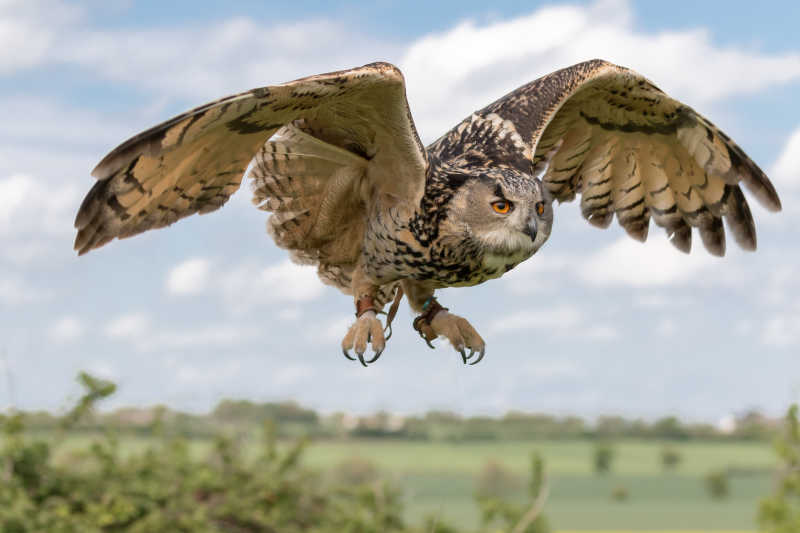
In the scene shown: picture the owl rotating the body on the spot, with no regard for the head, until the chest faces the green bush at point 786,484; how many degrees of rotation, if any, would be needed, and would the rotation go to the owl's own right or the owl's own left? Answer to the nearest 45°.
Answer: approximately 90° to the owl's own left

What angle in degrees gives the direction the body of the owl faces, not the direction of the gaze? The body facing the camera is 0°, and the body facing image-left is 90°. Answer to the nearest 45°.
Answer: approximately 315°

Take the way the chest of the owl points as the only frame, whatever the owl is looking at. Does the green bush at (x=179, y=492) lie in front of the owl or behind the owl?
behind

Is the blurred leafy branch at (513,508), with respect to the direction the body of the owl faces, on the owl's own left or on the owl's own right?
on the owl's own left

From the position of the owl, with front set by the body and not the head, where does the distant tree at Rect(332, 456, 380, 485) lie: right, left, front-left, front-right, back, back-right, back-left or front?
back-left
